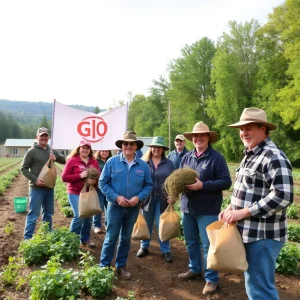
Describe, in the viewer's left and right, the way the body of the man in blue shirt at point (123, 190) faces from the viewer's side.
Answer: facing the viewer

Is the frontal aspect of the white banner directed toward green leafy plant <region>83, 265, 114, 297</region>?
yes

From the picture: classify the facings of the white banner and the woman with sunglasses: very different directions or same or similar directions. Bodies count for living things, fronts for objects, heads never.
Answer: same or similar directions

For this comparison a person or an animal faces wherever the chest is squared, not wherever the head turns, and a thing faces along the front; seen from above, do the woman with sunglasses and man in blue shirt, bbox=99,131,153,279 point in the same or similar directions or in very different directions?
same or similar directions

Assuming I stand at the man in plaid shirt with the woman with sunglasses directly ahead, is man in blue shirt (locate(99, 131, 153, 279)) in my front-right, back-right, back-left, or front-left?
front-left

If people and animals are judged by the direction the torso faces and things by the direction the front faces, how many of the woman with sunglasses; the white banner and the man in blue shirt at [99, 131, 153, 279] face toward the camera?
3

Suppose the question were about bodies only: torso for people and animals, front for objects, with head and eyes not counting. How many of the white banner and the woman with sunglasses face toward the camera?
2

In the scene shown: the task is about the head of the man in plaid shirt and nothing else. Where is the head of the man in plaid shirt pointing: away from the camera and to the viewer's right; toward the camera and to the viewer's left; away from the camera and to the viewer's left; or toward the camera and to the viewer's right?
toward the camera and to the viewer's left

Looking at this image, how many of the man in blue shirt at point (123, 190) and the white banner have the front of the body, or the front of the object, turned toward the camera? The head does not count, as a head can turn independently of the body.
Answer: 2

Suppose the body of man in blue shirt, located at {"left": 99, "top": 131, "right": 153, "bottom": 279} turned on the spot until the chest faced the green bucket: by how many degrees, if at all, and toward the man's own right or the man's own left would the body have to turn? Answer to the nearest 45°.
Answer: approximately 135° to the man's own right

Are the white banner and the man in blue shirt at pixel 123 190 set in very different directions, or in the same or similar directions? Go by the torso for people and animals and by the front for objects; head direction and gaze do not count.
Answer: same or similar directions

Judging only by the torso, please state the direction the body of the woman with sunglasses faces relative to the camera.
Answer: toward the camera

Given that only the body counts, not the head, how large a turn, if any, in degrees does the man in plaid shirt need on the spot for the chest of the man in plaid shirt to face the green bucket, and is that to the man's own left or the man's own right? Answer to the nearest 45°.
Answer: approximately 90° to the man's own right

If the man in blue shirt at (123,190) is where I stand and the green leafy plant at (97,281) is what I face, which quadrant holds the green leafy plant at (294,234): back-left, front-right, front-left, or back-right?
back-left
